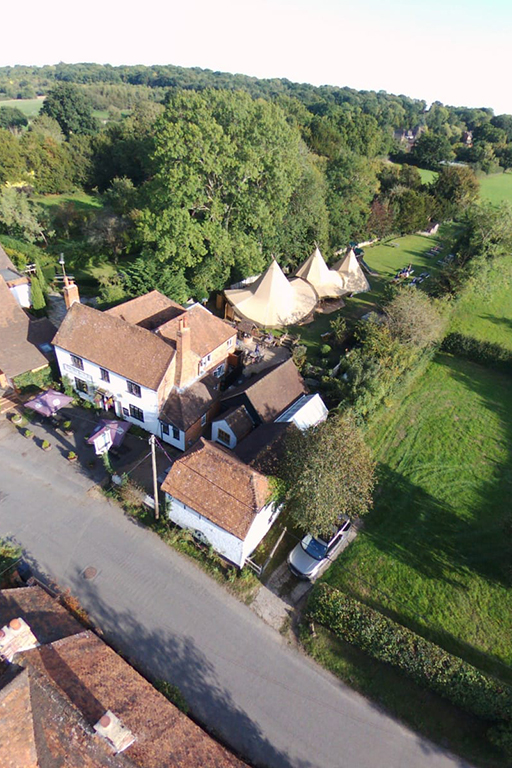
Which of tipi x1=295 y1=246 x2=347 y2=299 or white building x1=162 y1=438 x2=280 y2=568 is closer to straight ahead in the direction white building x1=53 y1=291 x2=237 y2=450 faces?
the white building

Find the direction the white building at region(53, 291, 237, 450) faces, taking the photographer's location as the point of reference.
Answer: facing the viewer and to the left of the viewer

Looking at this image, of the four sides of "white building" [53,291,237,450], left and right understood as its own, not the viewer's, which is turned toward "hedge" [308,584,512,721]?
left

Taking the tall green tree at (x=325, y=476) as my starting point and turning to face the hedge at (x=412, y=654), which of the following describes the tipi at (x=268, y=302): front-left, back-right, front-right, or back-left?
back-left

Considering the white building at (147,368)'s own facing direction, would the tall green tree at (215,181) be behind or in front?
behind

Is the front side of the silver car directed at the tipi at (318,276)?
no

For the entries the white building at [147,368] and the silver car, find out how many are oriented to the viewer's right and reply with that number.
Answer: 0

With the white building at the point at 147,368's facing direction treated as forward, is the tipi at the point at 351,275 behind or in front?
behind

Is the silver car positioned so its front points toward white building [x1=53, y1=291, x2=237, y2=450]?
no
